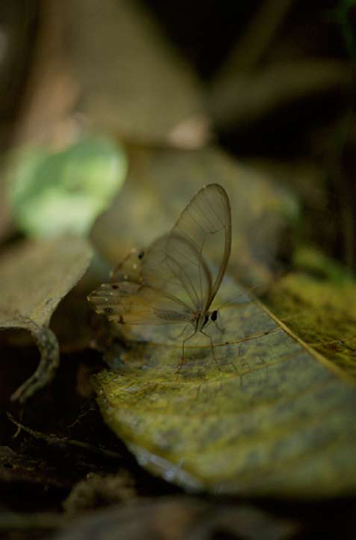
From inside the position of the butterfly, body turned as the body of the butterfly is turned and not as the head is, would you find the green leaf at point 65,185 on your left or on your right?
on your left

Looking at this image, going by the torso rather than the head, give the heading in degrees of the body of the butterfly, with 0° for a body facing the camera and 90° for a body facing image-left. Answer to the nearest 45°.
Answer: approximately 270°

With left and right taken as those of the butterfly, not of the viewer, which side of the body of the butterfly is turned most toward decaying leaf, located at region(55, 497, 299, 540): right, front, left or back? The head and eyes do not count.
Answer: right

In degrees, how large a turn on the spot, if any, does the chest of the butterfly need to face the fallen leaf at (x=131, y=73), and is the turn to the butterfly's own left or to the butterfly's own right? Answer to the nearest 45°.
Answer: approximately 90° to the butterfly's own left
